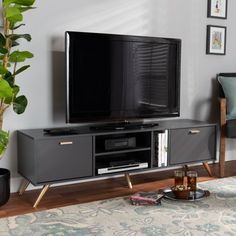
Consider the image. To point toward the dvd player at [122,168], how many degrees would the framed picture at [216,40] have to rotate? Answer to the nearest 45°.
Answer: approximately 90° to its right

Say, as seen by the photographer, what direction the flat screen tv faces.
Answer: facing the viewer and to the right of the viewer

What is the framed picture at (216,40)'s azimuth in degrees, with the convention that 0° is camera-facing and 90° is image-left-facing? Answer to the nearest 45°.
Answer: approximately 315°

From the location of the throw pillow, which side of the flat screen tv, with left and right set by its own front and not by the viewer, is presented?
left

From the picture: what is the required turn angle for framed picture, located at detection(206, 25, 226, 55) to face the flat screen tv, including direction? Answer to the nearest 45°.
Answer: approximately 90° to its right

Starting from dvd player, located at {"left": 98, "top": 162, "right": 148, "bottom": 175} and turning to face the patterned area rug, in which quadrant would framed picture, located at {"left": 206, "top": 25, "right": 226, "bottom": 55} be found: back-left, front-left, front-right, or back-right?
back-left

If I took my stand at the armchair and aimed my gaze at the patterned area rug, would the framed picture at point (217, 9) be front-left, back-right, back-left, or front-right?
back-right

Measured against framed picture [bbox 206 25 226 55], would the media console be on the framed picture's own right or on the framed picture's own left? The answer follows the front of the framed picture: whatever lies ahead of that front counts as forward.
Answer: on the framed picture's own right

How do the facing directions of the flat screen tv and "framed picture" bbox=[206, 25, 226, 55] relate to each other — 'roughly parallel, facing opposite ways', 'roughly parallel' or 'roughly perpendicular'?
roughly parallel

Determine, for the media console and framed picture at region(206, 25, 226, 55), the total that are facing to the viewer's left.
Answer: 0

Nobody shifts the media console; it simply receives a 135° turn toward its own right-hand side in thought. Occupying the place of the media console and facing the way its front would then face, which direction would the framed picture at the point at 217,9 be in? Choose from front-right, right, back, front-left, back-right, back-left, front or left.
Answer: back-right

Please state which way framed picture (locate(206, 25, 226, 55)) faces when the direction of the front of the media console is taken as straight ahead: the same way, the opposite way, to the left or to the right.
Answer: the same way

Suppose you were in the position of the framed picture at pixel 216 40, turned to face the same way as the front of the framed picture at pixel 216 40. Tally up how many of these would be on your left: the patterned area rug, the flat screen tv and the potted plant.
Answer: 0

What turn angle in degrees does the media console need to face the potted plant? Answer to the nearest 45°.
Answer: approximately 90° to its right
